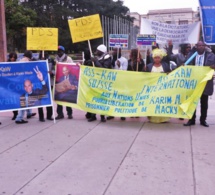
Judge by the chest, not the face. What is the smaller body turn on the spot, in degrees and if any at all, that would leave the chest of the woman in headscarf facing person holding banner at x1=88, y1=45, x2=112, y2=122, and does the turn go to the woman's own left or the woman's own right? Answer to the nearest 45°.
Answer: approximately 90° to the woman's own right

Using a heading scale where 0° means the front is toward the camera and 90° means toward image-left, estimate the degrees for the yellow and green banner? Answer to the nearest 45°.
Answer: approximately 0°

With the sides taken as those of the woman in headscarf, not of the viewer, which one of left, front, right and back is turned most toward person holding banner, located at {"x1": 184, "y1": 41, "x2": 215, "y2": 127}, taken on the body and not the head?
left

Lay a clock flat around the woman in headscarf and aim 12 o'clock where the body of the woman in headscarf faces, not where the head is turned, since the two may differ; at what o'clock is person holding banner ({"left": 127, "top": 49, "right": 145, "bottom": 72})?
The person holding banner is roughly at 5 o'clock from the woman in headscarf.
